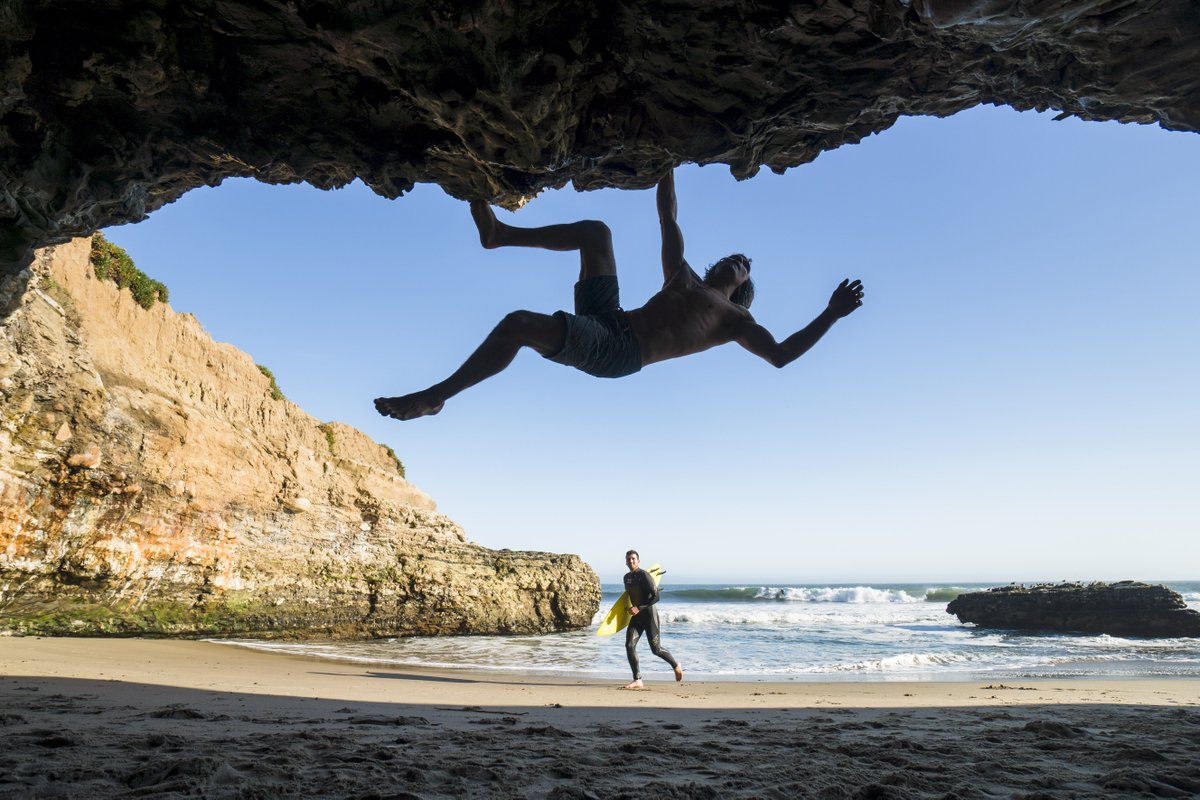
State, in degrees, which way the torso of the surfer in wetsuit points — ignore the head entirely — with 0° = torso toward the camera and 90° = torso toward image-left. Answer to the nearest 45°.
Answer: approximately 45°

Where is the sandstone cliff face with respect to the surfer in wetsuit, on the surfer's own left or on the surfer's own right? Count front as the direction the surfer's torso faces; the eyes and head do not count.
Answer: on the surfer's own right

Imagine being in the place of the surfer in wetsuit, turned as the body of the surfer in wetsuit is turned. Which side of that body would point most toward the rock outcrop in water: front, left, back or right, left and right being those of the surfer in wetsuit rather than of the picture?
back
